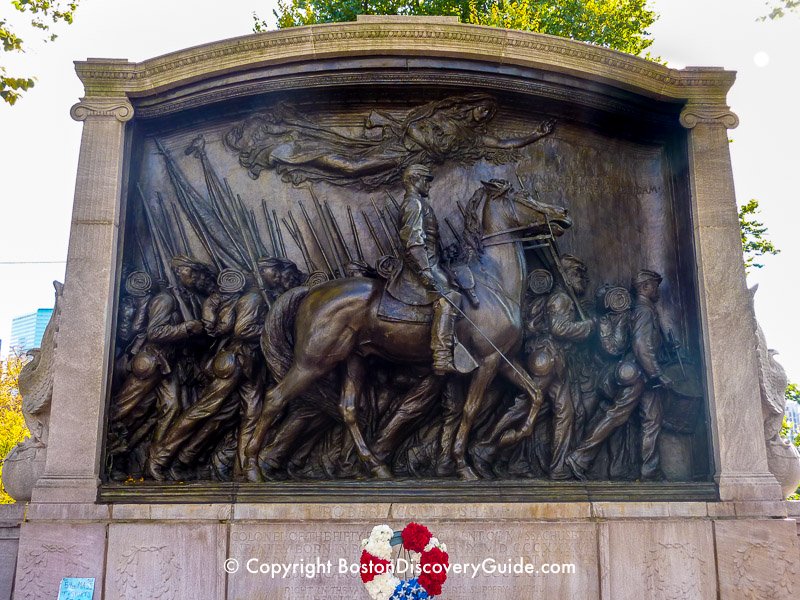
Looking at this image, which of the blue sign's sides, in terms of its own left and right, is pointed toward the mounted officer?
left

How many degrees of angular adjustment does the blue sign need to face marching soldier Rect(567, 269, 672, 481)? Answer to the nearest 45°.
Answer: approximately 90° to its left

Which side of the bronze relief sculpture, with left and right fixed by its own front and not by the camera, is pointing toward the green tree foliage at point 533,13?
back

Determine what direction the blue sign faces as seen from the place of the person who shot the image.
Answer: facing the viewer

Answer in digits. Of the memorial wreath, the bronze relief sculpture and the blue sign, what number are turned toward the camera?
3

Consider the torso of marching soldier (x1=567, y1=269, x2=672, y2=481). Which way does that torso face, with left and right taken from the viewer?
facing to the right of the viewer

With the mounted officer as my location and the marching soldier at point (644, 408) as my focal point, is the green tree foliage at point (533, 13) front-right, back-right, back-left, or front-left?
front-left

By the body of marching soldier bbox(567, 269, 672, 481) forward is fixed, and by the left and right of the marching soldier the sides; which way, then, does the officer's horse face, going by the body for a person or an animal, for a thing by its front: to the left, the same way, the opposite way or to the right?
the same way

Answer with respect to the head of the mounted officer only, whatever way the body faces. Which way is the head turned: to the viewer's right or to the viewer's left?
to the viewer's right

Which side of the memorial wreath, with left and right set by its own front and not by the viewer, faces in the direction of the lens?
front

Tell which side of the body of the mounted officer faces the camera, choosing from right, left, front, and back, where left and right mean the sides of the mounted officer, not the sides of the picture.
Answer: right

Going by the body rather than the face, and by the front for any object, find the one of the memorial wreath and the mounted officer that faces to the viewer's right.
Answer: the mounted officer
